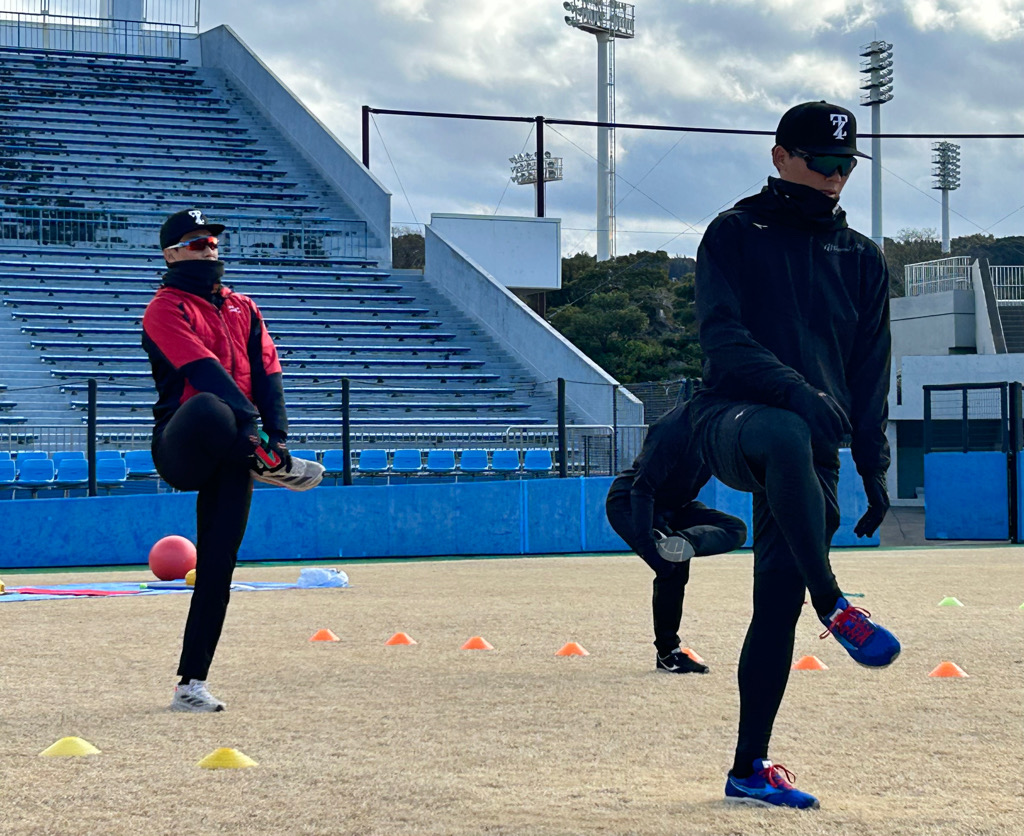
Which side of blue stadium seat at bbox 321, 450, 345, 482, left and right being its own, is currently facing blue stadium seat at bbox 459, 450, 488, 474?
left

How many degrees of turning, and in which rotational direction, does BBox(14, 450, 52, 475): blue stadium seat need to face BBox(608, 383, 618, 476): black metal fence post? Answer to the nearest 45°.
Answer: approximately 90° to its left

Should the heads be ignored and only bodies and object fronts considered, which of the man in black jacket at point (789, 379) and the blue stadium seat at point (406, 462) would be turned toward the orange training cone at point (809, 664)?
the blue stadium seat

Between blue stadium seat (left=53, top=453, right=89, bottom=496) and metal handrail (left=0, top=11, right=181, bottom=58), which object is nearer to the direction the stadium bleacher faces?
the blue stadium seat

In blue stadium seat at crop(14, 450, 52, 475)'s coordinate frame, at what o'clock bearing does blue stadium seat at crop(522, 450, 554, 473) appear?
blue stadium seat at crop(522, 450, 554, 473) is roughly at 9 o'clock from blue stadium seat at crop(14, 450, 52, 475).

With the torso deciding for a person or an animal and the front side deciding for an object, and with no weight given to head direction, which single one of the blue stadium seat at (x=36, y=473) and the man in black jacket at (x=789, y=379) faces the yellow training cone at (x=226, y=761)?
the blue stadium seat

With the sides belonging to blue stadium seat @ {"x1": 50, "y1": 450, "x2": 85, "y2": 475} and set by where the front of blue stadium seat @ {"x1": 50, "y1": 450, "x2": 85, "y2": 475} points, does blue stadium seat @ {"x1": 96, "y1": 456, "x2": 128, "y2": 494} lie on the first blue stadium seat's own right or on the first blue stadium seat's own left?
on the first blue stadium seat's own left

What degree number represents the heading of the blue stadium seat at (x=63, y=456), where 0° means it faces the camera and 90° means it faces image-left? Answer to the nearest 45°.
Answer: approximately 0°

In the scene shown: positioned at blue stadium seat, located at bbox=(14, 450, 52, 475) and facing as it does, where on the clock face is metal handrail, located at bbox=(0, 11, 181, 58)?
The metal handrail is roughly at 6 o'clock from the blue stadium seat.

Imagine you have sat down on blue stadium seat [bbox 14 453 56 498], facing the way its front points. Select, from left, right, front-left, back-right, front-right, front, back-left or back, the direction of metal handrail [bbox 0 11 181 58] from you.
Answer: back

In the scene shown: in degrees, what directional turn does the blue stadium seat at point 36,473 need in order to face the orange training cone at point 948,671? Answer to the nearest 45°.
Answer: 0° — it already faces it
